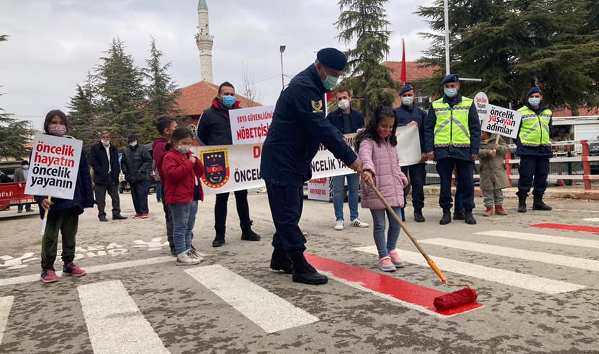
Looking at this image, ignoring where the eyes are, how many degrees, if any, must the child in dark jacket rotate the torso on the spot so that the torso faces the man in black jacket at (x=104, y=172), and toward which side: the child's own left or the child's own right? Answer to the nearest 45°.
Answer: approximately 180°

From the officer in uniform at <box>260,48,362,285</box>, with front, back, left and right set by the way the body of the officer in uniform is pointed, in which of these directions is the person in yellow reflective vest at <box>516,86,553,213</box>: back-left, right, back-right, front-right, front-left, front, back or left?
front-left

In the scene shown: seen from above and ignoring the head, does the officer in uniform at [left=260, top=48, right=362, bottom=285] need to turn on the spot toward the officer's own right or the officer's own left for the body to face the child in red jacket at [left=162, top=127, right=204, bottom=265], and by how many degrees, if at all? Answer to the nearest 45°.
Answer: approximately 135° to the officer's own left

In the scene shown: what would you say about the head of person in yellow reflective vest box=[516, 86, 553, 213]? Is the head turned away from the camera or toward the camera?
toward the camera

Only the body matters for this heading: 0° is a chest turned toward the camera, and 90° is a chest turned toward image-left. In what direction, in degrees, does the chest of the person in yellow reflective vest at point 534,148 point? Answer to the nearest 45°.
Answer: approximately 0°

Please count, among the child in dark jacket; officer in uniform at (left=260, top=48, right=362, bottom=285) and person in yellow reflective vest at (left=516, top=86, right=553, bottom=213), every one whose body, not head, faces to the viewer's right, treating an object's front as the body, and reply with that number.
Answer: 1

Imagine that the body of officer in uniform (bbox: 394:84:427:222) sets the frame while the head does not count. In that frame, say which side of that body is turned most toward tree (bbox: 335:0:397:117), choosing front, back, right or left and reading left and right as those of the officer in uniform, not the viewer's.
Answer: back

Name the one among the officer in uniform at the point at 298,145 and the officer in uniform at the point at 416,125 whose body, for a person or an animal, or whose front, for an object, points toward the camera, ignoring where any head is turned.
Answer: the officer in uniform at the point at 416,125

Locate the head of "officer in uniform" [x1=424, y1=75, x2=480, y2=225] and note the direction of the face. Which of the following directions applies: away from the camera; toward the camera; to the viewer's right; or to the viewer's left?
toward the camera

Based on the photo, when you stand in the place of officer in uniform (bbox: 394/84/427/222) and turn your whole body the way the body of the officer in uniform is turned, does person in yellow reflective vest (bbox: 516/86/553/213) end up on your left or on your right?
on your left

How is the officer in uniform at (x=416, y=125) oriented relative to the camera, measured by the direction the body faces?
toward the camera

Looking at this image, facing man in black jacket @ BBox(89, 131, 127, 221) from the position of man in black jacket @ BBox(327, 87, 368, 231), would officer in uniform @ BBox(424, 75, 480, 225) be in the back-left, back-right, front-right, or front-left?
back-right

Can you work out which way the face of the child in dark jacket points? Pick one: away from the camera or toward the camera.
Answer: toward the camera

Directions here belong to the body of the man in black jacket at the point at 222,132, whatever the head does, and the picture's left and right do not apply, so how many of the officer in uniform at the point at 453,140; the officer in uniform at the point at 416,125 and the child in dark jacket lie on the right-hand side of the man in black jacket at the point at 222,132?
1

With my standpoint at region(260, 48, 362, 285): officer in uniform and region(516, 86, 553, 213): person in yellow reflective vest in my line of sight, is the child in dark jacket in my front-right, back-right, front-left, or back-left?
back-left

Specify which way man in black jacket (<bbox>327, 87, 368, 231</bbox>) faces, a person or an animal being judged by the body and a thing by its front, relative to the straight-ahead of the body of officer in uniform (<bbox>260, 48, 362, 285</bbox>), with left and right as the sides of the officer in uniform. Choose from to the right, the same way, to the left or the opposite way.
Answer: to the right

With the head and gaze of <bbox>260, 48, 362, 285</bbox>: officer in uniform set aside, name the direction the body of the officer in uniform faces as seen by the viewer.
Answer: to the viewer's right

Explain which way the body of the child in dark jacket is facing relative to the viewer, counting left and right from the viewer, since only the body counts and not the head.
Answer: facing the viewer

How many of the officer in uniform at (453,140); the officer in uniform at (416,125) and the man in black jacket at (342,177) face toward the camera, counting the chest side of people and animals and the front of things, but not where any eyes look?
3
